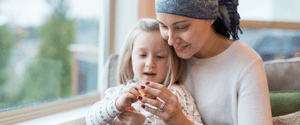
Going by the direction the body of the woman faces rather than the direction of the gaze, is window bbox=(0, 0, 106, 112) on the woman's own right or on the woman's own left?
on the woman's own right

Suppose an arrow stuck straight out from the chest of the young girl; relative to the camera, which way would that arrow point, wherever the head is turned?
toward the camera

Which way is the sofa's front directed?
toward the camera

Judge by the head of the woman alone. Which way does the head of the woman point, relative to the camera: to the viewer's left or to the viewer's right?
to the viewer's left

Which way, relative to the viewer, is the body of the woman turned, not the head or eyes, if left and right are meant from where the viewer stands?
facing the viewer and to the left of the viewer

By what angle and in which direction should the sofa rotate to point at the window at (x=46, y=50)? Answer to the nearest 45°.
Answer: approximately 90° to its right
